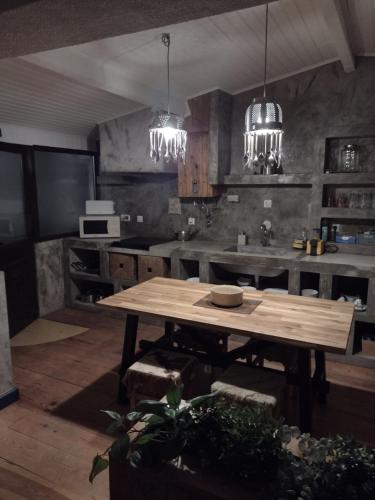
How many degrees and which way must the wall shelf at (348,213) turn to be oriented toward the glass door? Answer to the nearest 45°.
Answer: approximately 90° to its right

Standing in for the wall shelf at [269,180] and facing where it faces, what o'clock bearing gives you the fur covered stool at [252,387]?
The fur covered stool is roughly at 12 o'clock from the wall shelf.

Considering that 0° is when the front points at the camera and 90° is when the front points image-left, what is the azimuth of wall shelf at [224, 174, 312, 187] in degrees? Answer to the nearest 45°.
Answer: approximately 0°

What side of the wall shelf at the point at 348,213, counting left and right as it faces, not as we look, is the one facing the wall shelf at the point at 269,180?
right

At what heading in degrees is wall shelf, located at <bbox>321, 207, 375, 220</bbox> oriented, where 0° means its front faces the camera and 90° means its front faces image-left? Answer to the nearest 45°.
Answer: approximately 0°

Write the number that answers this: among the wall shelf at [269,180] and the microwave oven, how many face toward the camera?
2
